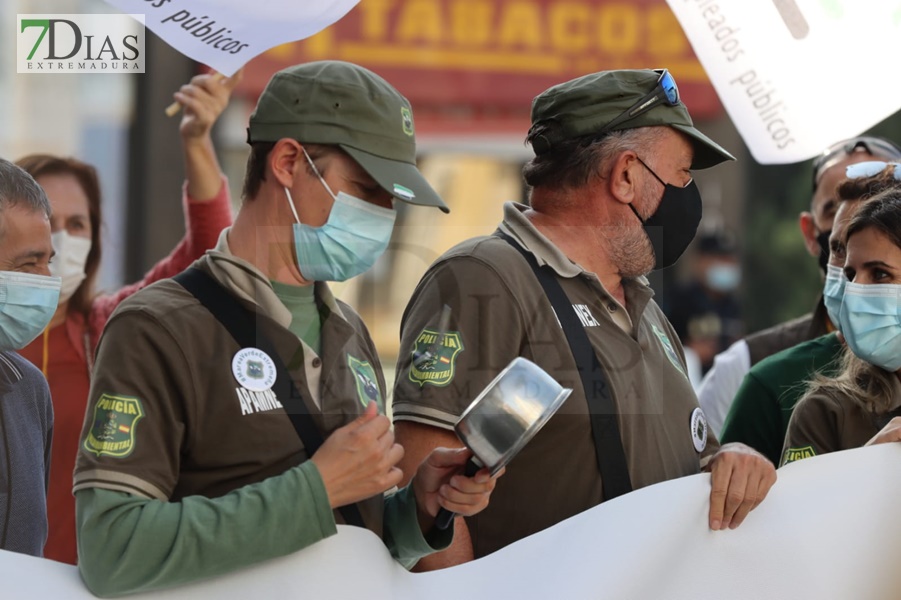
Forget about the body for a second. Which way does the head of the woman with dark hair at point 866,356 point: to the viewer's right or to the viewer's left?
to the viewer's left

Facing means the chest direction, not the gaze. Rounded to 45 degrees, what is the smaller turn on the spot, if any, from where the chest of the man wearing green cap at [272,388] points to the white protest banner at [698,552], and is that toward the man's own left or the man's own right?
approximately 45° to the man's own left

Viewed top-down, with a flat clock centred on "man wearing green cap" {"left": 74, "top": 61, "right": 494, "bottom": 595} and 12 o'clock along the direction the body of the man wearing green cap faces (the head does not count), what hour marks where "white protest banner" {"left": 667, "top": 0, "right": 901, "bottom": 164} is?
The white protest banner is roughly at 9 o'clock from the man wearing green cap.

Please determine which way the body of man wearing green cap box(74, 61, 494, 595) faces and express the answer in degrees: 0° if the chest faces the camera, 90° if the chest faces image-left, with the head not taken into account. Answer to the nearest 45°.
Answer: approximately 315°

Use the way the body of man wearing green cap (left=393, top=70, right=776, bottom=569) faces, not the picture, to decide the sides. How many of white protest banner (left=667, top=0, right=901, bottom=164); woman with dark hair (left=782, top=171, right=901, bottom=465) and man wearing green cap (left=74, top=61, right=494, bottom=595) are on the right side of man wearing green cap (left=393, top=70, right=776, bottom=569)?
1

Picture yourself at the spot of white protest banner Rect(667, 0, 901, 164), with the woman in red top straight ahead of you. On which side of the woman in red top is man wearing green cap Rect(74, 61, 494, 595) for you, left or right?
left

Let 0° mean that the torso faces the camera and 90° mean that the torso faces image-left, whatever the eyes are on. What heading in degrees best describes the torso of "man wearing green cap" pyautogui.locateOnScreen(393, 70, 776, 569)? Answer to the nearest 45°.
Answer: approximately 315°

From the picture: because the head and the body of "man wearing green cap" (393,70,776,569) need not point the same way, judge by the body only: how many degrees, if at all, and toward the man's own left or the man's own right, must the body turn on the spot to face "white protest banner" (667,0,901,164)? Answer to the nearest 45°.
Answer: approximately 90° to the man's own left

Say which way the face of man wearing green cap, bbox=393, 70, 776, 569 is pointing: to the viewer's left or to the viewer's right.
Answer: to the viewer's right
